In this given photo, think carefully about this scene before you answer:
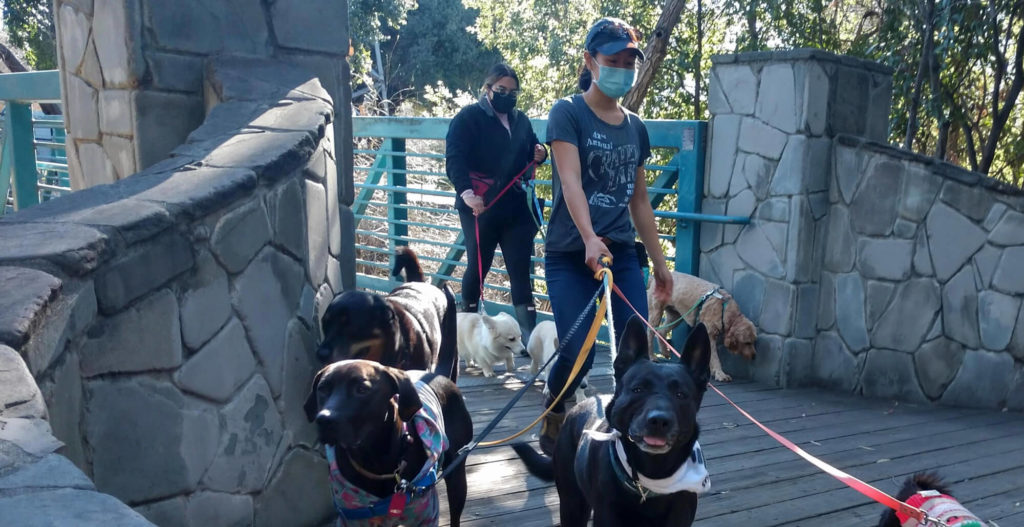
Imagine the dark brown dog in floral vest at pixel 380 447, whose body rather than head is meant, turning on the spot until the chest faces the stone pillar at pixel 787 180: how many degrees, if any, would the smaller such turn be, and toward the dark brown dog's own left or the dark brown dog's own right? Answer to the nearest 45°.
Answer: approximately 180°

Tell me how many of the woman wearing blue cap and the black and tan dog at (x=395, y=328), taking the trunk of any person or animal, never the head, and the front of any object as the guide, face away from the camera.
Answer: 0

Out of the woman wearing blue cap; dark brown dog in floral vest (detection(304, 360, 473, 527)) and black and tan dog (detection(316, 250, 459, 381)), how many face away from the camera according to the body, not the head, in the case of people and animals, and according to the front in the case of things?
0

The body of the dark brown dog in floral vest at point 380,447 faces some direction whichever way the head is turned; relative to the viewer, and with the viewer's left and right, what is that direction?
facing the viewer and to the left of the viewer

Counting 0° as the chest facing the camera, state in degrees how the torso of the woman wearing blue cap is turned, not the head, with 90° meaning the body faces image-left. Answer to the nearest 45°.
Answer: approximately 315°

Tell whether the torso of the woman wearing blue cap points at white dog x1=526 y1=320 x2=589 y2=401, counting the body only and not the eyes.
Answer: no

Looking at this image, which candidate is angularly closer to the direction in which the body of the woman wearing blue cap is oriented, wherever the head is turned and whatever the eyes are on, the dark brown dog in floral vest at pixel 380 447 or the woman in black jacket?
the dark brown dog in floral vest

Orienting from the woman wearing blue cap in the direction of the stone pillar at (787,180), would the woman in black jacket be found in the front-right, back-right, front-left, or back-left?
front-left

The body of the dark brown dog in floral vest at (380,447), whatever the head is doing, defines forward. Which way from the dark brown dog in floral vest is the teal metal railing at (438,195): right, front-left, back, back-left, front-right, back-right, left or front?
back-right

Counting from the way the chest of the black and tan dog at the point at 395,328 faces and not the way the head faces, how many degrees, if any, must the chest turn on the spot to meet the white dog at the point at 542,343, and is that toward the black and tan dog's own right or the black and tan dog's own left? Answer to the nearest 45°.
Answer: approximately 180°

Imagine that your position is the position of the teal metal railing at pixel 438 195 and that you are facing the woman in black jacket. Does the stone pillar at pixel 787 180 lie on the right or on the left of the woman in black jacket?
left

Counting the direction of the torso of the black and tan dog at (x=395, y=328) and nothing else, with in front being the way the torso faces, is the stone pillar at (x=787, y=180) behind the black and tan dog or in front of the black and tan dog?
behind

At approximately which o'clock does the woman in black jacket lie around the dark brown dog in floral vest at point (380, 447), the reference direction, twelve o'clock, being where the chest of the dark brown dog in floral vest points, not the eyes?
The woman in black jacket is roughly at 5 o'clock from the dark brown dog in floral vest.

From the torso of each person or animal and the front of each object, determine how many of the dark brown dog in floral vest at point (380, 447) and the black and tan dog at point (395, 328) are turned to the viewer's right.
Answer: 0
